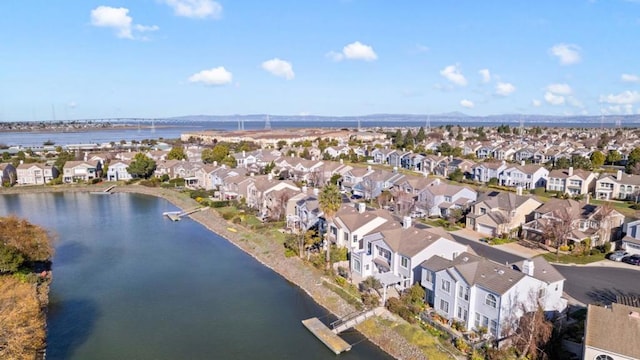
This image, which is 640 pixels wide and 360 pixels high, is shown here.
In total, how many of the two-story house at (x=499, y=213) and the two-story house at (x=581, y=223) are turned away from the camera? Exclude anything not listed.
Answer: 0

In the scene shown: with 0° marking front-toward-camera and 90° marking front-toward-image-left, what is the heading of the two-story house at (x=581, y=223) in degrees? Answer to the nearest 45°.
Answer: approximately 45°

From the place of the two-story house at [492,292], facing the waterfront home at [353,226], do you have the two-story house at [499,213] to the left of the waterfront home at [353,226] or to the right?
right

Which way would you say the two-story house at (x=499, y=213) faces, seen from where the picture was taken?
facing the viewer and to the left of the viewer

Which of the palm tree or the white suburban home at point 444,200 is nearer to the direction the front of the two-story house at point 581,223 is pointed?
the palm tree

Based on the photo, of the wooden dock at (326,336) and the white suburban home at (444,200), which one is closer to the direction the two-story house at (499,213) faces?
the wooden dock
